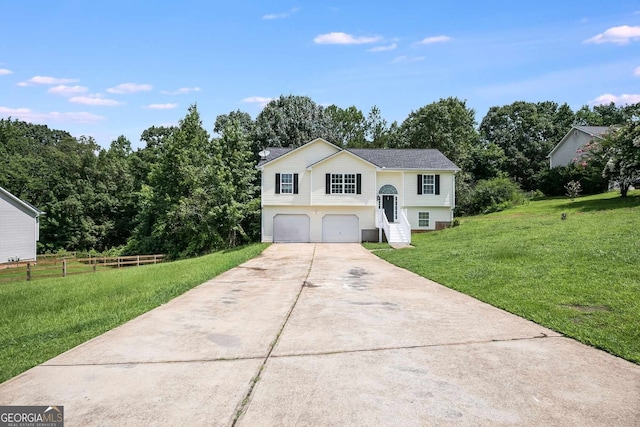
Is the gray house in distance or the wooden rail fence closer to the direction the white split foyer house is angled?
the wooden rail fence

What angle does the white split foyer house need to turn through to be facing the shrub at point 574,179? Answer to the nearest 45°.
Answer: approximately 135° to its left

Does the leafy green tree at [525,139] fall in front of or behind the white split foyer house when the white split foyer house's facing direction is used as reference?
behind

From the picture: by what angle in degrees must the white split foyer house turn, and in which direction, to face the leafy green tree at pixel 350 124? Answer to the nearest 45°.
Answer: approximately 180°

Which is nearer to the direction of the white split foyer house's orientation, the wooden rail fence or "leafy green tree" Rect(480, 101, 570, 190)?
the wooden rail fence

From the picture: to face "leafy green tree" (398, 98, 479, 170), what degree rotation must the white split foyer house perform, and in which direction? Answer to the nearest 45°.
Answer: approximately 135° to its left

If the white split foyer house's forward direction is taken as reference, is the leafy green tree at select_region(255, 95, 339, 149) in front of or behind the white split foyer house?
behind

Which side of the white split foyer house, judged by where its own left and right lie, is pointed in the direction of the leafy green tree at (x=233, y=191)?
right

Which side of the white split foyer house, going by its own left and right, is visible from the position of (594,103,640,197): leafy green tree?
left

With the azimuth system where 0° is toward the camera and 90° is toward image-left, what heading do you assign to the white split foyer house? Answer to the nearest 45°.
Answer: approximately 0°
